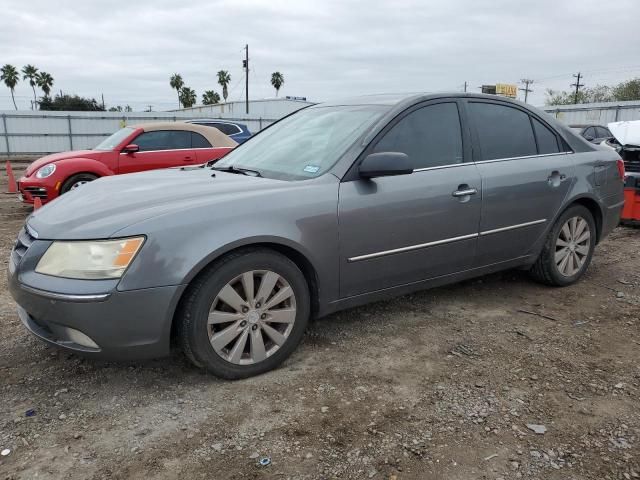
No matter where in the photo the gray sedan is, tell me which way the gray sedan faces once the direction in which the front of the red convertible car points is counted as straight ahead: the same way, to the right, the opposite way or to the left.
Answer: the same way

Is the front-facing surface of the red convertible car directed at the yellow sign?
no

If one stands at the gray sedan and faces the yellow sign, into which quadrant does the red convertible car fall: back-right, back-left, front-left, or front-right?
front-left

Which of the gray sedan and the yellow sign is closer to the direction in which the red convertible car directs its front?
the gray sedan

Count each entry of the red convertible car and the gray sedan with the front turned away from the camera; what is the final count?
0

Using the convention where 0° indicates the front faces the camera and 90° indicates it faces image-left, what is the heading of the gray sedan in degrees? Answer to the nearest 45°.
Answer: approximately 45°

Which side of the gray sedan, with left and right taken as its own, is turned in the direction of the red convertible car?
right

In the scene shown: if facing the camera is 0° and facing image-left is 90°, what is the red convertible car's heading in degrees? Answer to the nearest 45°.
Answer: approximately 45°

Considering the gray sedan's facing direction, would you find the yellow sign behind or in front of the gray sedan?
behind
